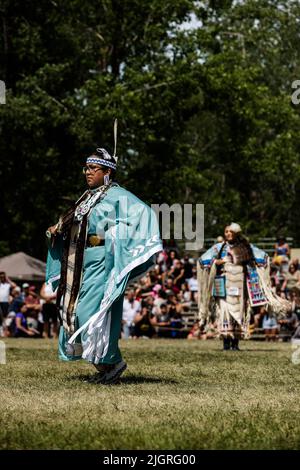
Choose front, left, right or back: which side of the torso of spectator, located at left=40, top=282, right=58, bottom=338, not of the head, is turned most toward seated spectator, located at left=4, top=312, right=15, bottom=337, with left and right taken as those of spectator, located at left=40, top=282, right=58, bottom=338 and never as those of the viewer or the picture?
right

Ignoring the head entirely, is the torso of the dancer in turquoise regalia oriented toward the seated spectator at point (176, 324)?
no

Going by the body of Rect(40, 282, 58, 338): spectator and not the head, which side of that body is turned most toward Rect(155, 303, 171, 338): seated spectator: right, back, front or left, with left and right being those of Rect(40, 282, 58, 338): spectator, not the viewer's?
left

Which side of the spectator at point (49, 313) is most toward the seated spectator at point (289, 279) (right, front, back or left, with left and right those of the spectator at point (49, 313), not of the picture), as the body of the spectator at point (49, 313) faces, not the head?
left

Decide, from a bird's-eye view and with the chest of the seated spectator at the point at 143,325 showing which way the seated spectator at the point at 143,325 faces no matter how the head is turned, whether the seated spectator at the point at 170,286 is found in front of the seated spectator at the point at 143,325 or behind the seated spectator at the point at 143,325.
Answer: behind

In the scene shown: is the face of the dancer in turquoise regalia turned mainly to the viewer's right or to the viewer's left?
to the viewer's left

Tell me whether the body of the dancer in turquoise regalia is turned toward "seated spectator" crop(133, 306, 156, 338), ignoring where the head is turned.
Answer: no

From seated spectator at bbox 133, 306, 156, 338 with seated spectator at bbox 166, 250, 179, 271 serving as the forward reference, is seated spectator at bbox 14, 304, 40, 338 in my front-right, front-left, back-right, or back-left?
back-left

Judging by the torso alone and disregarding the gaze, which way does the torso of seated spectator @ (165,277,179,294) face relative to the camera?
toward the camera

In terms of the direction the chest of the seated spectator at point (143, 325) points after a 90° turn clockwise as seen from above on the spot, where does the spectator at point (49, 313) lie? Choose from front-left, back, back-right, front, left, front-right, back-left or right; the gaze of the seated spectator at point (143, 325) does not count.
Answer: front

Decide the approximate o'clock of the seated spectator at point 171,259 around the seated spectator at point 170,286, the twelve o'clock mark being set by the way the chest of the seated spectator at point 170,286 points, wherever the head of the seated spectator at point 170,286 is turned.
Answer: the seated spectator at point 171,259 is roughly at 6 o'clock from the seated spectator at point 170,286.

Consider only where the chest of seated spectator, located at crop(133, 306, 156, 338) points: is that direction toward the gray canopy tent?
no

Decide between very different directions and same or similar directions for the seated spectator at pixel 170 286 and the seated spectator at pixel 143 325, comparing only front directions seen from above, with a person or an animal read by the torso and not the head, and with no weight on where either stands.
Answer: same or similar directions

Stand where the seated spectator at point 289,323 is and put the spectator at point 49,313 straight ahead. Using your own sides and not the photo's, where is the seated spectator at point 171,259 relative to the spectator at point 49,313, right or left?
right

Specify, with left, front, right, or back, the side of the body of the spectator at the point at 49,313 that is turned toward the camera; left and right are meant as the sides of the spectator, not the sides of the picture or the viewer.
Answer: front
